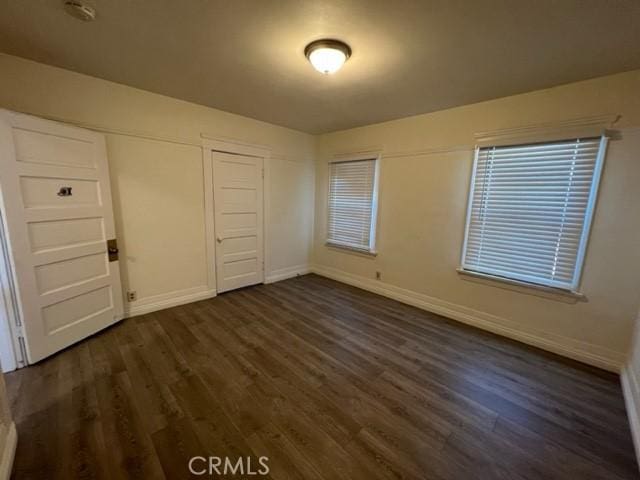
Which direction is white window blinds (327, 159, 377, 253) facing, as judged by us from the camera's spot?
facing the viewer and to the left of the viewer

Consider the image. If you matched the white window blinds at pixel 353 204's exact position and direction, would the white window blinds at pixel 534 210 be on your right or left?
on your left

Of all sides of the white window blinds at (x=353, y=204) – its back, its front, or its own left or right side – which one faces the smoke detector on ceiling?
front

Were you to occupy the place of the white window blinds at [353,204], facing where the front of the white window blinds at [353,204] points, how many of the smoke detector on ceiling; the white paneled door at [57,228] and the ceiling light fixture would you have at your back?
0

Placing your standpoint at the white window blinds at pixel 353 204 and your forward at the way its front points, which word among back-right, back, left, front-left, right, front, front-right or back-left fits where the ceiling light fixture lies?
front-left

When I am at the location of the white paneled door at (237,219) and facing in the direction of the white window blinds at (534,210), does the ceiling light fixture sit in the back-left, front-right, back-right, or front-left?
front-right

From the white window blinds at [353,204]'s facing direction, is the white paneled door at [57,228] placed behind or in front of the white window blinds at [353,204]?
in front

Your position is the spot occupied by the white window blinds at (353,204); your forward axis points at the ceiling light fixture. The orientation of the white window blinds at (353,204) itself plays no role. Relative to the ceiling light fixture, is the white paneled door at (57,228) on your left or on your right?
right

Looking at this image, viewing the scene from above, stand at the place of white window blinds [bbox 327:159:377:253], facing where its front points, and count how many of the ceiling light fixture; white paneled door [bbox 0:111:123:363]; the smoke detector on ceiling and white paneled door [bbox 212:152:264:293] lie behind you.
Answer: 0

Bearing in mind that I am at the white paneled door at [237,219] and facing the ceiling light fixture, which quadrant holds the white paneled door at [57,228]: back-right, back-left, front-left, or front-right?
front-right

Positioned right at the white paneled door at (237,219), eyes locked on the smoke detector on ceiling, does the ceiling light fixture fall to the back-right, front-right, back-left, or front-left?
front-left

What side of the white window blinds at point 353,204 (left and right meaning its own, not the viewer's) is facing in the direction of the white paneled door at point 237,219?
front

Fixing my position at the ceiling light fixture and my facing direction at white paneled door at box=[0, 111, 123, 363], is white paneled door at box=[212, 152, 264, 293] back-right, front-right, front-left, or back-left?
front-right

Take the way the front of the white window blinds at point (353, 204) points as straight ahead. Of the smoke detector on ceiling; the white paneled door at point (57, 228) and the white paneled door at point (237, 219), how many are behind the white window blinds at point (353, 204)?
0
